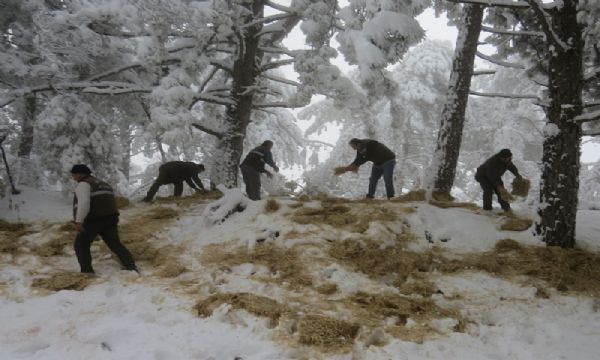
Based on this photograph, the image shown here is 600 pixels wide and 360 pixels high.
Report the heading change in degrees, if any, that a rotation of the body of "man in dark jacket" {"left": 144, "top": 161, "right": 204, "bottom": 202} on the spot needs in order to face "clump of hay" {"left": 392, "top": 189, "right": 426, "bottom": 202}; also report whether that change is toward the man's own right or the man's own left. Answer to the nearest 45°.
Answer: approximately 45° to the man's own right

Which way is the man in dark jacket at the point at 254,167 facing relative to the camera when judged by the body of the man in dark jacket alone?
to the viewer's right

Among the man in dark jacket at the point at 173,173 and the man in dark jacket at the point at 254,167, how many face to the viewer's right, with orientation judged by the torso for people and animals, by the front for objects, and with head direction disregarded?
2

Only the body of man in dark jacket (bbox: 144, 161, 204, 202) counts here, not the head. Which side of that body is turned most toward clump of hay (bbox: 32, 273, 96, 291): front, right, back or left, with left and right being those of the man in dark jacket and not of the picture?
right

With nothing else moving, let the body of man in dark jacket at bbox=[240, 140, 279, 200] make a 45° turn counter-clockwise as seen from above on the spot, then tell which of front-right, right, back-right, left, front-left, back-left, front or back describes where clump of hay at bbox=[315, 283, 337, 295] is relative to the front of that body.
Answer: back-right

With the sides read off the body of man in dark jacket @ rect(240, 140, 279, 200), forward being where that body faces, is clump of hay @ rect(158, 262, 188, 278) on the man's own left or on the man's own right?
on the man's own right

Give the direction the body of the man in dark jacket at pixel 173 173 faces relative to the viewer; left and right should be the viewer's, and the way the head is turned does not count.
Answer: facing to the right of the viewer

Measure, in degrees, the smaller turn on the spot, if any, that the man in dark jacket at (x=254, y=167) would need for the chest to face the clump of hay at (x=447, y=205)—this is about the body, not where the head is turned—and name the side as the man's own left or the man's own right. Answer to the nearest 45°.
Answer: approximately 45° to the man's own right
